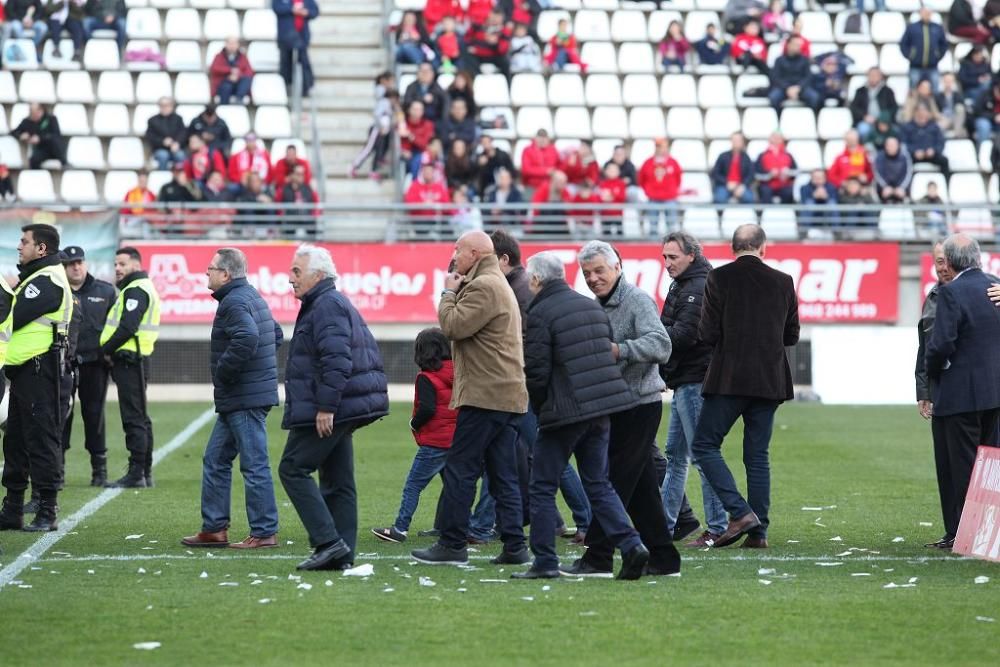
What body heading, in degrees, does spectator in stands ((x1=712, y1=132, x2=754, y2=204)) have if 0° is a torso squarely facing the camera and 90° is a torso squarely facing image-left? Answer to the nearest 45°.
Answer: approximately 0°

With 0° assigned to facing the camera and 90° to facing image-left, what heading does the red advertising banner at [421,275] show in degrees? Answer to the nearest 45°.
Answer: approximately 0°

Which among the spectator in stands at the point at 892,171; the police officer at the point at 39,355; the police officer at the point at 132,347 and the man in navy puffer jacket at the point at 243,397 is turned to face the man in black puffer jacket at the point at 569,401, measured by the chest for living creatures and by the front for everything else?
the spectator in stands

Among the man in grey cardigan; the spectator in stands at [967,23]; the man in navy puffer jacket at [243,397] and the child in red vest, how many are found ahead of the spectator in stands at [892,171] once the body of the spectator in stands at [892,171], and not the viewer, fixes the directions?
3

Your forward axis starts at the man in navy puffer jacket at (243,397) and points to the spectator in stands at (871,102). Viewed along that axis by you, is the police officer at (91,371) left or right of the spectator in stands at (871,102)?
left

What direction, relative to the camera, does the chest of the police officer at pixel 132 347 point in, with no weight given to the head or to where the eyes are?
to the viewer's left

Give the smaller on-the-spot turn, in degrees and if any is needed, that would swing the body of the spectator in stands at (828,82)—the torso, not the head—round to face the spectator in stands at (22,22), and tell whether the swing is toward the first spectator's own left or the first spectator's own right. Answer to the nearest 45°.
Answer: approximately 90° to the first spectator's own right
